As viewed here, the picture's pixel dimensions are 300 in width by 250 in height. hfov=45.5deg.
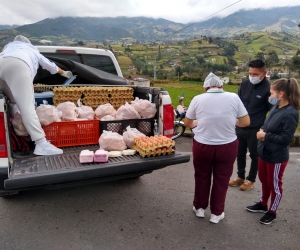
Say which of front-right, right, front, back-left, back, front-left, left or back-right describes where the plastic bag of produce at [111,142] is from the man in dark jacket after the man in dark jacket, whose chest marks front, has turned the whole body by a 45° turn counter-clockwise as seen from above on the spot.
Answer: front-right

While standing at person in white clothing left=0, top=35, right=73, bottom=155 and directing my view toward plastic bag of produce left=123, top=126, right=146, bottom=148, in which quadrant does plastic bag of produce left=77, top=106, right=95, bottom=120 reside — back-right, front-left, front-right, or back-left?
front-left

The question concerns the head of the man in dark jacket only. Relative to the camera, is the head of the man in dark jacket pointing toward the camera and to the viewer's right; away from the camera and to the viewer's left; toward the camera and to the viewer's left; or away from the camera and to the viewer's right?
toward the camera and to the viewer's left

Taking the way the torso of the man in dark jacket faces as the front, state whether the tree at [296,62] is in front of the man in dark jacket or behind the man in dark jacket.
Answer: behind

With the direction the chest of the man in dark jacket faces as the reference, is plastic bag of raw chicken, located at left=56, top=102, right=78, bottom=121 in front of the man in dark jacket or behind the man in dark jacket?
in front

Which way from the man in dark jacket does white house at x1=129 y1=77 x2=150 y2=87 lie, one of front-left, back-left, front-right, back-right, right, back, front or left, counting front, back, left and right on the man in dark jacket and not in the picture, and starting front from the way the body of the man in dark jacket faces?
right

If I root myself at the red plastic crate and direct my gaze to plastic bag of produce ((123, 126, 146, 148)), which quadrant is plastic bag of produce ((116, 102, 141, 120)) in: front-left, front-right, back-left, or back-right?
front-left

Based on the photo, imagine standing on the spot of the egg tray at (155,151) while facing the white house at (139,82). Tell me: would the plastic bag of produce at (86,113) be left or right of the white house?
left

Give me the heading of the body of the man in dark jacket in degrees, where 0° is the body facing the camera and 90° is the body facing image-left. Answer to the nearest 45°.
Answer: approximately 45°

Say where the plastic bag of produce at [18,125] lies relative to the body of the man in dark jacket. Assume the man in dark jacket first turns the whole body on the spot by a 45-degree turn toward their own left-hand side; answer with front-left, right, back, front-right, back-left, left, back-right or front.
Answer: front-right

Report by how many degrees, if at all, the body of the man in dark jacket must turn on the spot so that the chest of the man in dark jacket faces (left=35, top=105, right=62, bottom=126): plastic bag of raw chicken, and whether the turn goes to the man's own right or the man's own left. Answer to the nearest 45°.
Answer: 0° — they already face it
